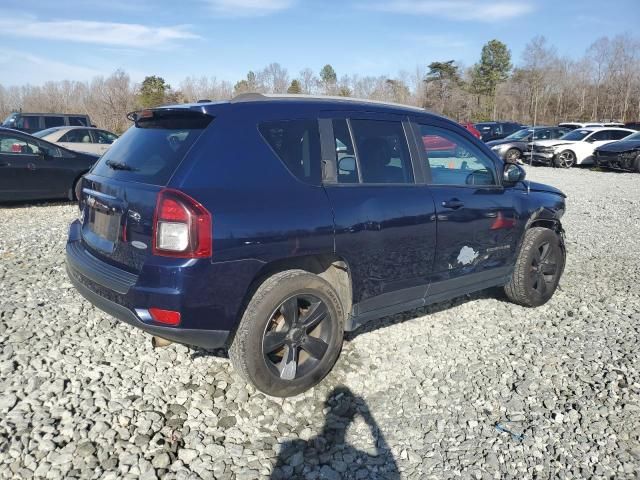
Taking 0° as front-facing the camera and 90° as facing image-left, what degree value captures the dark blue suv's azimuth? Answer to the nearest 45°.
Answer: approximately 225°

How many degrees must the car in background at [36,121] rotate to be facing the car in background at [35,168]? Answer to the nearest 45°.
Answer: approximately 90° to its left

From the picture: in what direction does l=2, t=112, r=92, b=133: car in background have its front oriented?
to the viewer's left

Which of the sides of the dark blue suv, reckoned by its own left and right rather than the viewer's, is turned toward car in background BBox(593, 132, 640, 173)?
front

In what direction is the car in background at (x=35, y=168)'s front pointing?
to the viewer's right

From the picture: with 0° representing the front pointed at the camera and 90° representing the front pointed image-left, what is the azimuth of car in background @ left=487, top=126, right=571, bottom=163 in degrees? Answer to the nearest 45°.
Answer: approximately 45°

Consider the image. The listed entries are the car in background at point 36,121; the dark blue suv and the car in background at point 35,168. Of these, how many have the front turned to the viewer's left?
1

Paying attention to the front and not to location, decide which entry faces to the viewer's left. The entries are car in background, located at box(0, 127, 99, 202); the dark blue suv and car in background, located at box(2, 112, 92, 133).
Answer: car in background, located at box(2, 112, 92, 133)

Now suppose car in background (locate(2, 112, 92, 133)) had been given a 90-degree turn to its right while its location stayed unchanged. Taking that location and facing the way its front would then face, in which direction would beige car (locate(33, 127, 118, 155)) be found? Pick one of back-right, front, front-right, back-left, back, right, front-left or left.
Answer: back

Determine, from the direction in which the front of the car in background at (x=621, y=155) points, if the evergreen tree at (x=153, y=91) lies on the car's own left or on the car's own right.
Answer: on the car's own right

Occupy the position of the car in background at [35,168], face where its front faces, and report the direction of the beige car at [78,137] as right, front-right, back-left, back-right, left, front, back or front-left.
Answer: left

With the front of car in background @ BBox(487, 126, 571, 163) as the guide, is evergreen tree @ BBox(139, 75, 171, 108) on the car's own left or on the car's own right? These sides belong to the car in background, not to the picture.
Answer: on the car's own right

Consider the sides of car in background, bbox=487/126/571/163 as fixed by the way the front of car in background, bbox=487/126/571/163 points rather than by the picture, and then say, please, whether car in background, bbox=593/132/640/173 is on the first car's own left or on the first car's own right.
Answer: on the first car's own left
